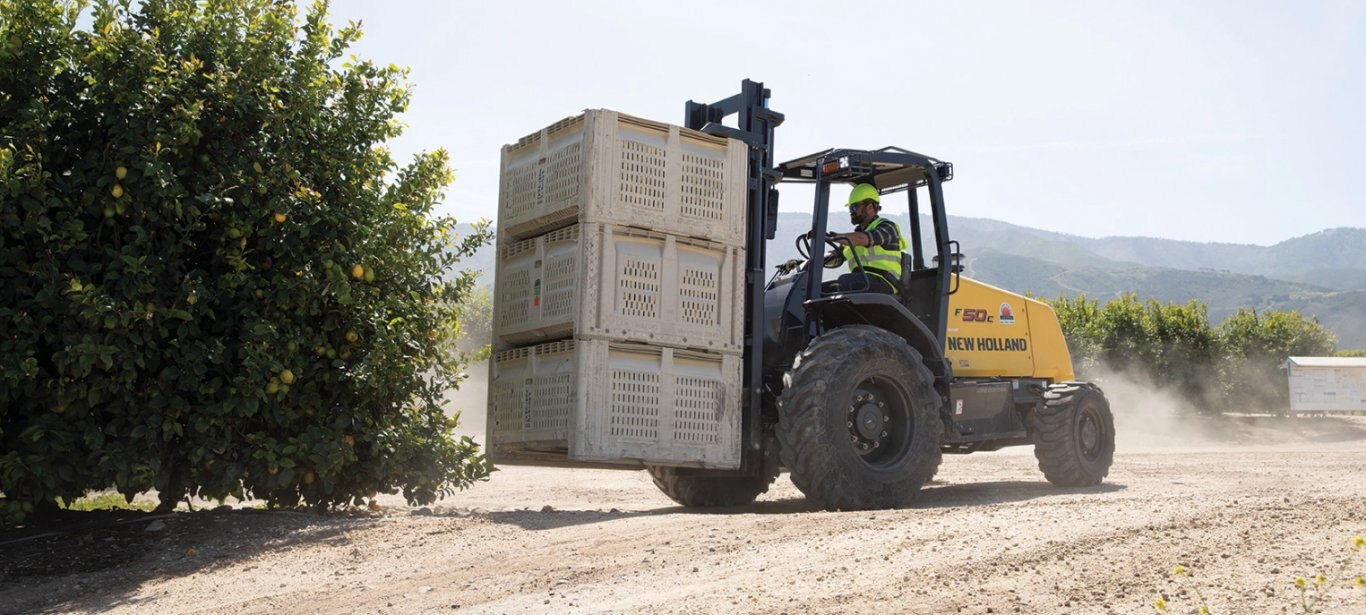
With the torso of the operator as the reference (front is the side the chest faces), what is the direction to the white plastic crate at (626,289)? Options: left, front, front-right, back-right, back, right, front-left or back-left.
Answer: front-left

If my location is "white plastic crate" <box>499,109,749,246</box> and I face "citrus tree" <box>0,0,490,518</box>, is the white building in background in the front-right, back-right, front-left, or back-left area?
back-right

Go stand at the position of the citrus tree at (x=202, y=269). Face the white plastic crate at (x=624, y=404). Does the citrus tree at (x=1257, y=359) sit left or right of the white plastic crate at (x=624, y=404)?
left

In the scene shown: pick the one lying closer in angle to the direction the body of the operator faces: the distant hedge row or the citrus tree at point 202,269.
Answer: the citrus tree

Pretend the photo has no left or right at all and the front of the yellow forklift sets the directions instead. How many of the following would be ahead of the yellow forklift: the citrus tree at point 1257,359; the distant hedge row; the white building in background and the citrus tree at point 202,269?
1

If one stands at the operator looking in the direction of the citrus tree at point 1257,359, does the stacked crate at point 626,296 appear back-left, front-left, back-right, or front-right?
back-left

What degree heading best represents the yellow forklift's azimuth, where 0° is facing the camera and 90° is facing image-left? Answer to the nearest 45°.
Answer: approximately 45°

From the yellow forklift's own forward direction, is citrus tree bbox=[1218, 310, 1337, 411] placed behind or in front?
behind

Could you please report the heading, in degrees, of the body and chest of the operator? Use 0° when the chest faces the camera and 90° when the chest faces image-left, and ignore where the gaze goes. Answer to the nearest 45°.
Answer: approximately 90°
